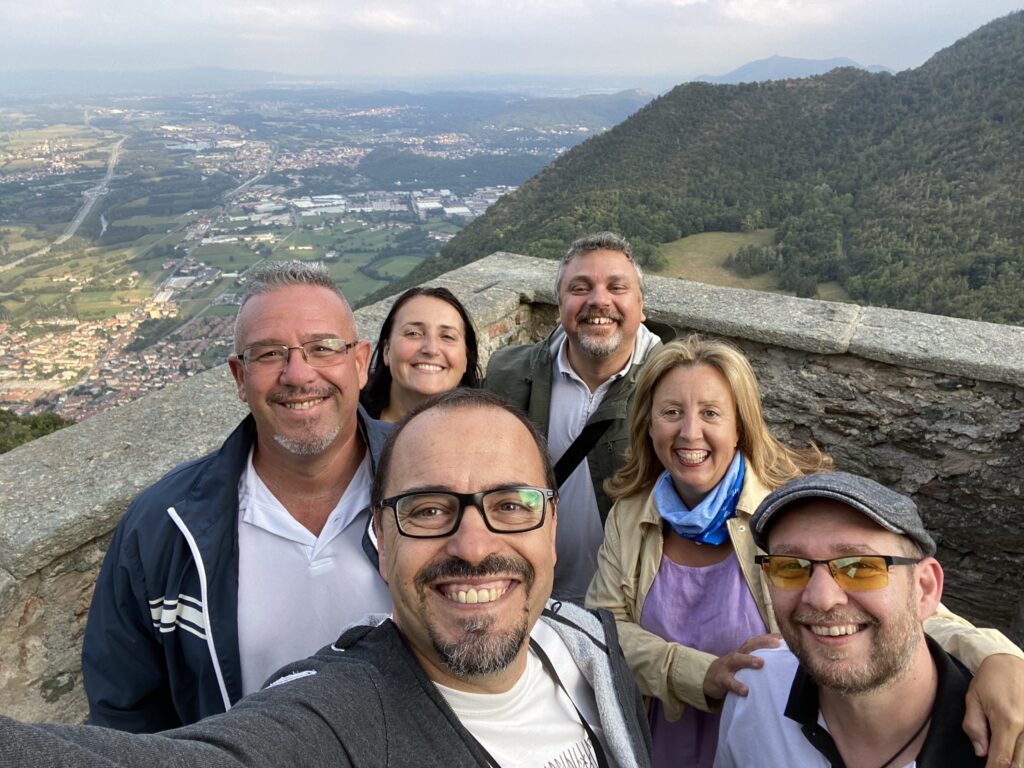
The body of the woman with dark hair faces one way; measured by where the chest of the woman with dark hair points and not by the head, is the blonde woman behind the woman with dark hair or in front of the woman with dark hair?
in front

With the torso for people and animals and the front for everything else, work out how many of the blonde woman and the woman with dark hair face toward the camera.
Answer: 2

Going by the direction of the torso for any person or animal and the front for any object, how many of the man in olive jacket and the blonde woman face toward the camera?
2

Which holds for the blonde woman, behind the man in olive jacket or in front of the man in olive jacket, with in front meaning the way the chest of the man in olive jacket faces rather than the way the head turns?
in front

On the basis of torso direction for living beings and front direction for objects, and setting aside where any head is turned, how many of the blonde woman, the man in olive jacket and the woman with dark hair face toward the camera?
3

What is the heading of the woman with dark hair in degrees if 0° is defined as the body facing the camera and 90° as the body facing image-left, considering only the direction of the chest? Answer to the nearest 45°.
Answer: approximately 0°
